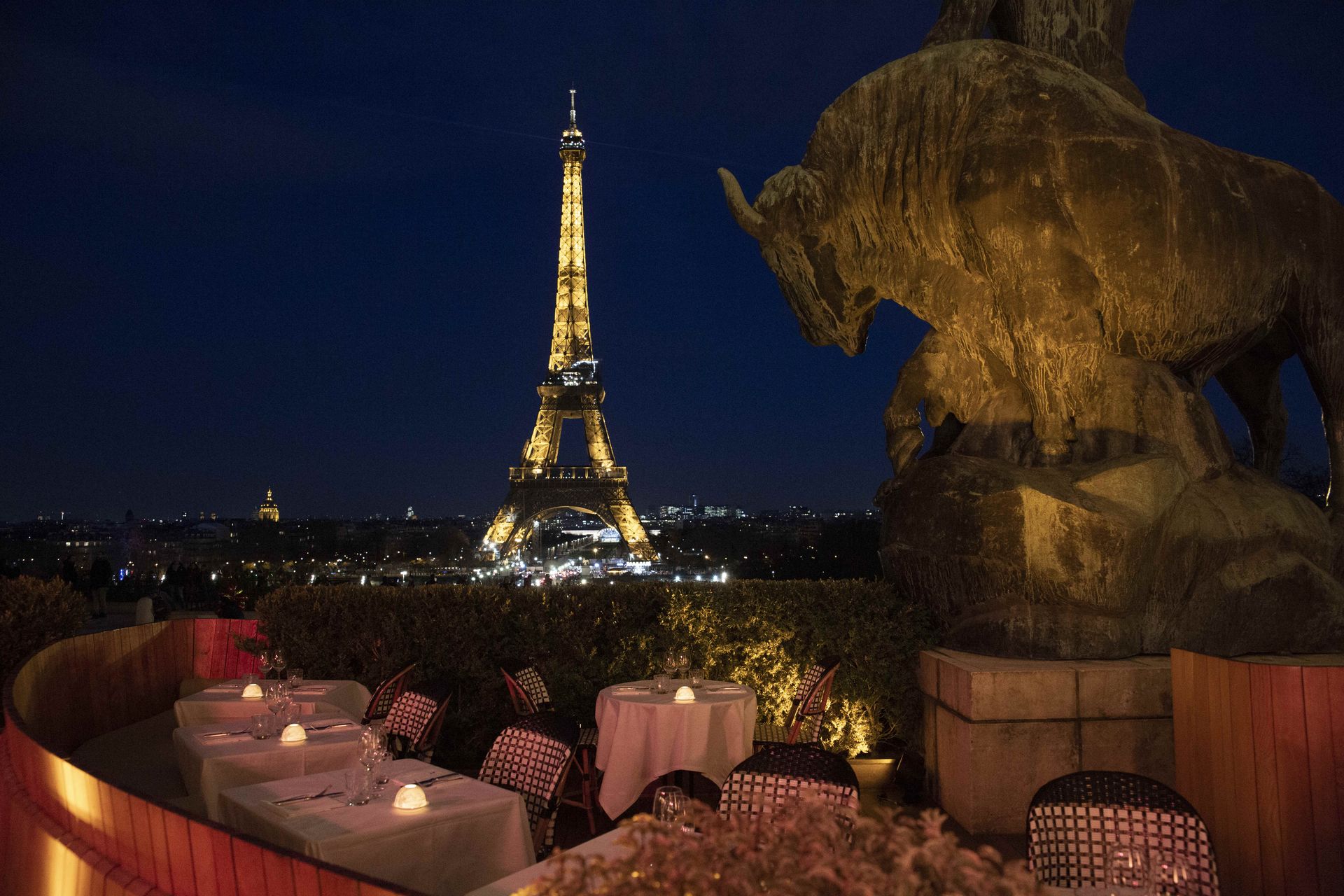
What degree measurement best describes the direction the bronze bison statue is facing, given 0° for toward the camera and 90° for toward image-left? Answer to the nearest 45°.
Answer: approximately 90°

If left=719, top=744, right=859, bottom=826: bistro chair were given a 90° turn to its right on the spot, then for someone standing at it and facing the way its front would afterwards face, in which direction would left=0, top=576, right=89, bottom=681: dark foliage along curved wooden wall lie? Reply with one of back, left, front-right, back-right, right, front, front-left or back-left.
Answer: front-right

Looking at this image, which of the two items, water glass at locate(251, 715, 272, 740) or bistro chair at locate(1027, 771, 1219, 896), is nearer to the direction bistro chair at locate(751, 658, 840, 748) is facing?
the water glass

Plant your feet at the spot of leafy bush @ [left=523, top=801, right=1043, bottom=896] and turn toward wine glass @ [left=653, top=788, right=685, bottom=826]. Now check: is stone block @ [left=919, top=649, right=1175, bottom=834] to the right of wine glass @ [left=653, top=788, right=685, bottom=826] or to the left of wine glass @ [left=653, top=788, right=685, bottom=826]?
right

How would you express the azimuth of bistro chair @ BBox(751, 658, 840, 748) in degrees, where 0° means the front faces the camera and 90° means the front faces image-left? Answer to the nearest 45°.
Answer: approximately 90°

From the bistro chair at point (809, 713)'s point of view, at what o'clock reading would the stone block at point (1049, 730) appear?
The stone block is roughly at 7 o'clock from the bistro chair.

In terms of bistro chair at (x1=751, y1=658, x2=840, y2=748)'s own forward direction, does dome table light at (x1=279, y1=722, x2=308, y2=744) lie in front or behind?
in front

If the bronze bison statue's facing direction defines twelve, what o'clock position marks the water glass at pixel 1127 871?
The water glass is roughly at 9 o'clock from the bronze bison statue.

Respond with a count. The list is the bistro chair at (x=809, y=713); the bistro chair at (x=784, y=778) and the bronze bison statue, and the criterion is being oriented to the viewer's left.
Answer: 2
